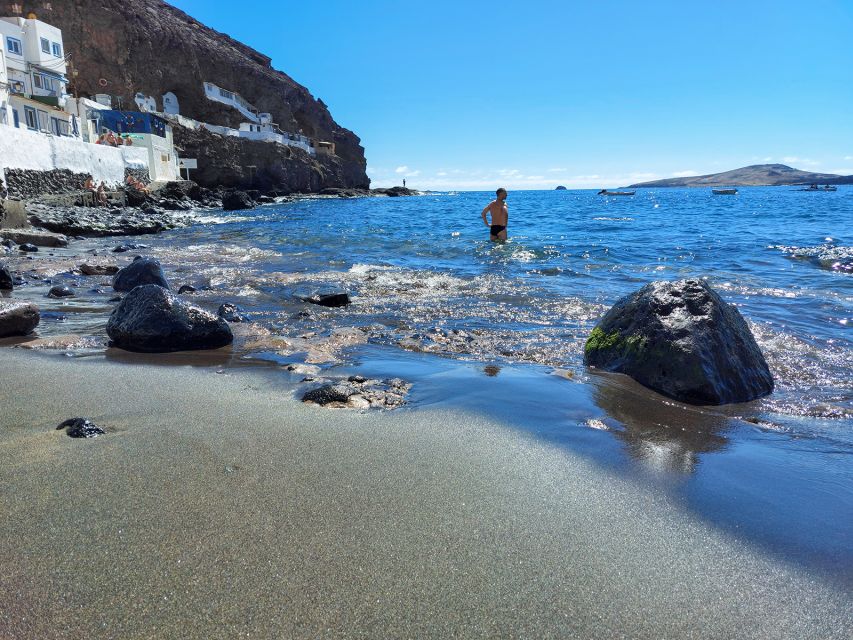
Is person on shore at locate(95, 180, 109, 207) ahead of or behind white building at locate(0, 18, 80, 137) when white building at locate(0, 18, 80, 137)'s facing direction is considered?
ahead

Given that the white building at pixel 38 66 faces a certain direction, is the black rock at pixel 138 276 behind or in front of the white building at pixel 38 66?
in front

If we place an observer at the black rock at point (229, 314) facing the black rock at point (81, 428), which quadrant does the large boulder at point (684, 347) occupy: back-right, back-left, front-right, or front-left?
front-left

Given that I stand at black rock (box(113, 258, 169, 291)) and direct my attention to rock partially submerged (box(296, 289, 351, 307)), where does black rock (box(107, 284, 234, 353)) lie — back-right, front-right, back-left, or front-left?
front-right

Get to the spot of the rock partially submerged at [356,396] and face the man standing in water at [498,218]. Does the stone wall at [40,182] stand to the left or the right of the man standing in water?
left

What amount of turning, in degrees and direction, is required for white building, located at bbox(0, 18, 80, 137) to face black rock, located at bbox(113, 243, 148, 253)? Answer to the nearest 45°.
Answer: approximately 45° to its right

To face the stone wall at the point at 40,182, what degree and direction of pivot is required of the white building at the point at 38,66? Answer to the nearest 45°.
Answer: approximately 45° to its right

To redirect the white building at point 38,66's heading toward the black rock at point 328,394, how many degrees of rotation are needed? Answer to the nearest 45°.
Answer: approximately 45° to its right

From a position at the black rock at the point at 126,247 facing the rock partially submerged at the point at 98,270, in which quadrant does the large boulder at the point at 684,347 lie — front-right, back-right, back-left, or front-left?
front-left

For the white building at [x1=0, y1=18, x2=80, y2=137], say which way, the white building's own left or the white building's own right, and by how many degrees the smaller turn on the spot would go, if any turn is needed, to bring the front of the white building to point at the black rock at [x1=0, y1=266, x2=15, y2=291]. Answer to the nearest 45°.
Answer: approximately 45° to the white building's own right

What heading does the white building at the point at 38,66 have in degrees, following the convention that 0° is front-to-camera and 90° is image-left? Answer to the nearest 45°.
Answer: approximately 315°

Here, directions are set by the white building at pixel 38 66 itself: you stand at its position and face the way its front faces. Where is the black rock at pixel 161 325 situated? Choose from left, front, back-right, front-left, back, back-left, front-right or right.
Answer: front-right

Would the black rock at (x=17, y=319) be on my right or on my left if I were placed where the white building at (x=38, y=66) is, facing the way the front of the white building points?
on my right

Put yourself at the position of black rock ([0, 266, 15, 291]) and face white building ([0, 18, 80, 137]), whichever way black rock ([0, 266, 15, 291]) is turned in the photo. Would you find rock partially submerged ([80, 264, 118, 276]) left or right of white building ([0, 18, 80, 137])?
right

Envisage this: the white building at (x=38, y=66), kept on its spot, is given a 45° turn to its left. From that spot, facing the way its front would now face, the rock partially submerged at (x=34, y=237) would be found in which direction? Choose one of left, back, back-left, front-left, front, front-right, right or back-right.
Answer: right

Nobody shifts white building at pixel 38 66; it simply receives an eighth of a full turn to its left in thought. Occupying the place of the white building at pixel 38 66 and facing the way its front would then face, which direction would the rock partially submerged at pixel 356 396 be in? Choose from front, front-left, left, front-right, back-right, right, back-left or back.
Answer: right

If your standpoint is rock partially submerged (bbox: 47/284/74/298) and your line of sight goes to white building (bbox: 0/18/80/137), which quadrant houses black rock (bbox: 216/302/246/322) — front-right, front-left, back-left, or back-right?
back-right

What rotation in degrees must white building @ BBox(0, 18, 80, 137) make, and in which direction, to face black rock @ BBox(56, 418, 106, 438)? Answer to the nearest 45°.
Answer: approximately 45° to its right
